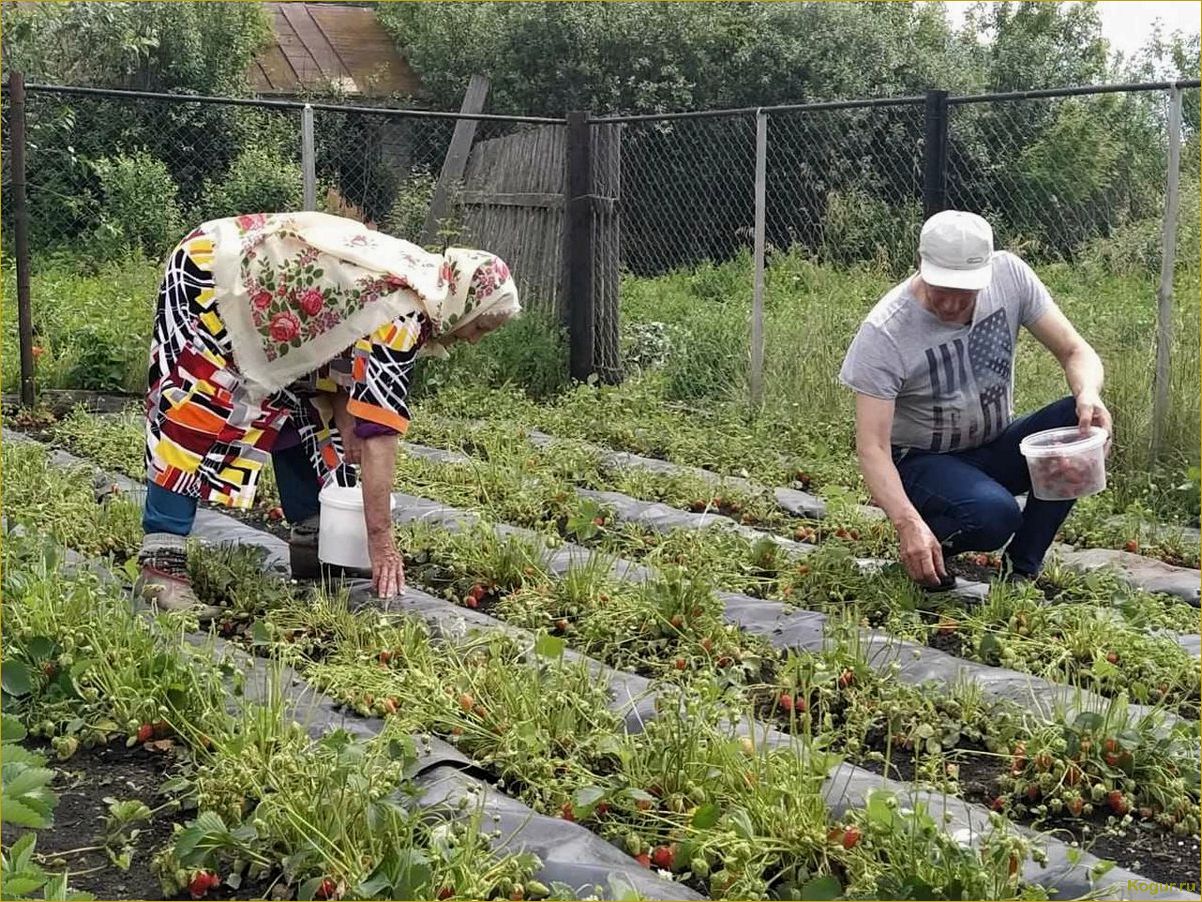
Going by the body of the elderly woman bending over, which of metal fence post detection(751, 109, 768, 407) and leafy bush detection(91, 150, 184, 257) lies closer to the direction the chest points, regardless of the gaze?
the metal fence post

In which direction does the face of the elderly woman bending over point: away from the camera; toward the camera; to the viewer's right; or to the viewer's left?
to the viewer's right

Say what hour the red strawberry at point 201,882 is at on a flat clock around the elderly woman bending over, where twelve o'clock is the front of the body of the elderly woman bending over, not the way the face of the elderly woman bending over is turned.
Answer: The red strawberry is roughly at 3 o'clock from the elderly woman bending over.

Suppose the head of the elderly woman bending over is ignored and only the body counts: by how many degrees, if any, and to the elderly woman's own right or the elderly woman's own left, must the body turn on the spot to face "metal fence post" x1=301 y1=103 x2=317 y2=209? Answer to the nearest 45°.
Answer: approximately 90° to the elderly woman's own left

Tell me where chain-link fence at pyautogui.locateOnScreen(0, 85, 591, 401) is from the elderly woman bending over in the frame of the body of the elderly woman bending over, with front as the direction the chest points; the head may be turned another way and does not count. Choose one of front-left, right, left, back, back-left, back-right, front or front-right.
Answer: left

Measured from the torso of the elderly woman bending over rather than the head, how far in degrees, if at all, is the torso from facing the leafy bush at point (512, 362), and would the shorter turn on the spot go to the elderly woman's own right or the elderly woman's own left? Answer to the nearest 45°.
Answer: approximately 90° to the elderly woman's own left

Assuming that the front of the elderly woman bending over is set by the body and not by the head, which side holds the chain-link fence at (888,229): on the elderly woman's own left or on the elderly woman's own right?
on the elderly woman's own left

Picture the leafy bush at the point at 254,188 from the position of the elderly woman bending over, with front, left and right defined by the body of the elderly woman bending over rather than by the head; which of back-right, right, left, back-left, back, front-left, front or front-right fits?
left

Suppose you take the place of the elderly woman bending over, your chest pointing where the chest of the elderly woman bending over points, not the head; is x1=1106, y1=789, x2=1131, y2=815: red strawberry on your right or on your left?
on your right

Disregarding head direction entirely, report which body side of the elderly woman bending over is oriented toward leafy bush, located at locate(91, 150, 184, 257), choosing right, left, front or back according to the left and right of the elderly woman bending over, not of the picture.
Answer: left

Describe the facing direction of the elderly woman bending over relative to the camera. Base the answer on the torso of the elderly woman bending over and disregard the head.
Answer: to the viewer's right

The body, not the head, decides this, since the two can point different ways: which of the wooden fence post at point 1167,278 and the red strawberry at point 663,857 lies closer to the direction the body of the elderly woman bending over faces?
the wooden fence post
